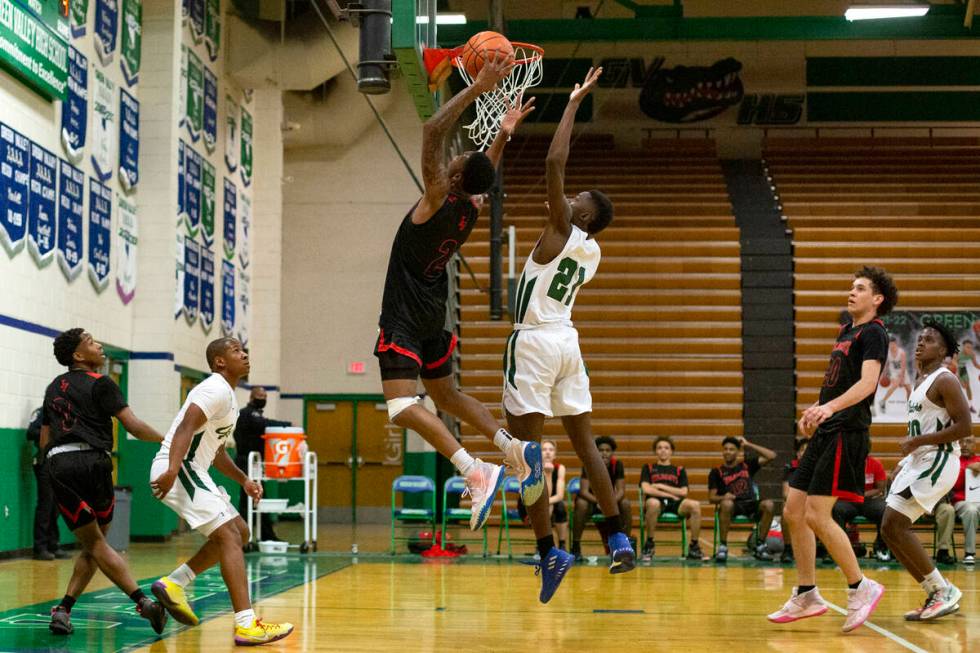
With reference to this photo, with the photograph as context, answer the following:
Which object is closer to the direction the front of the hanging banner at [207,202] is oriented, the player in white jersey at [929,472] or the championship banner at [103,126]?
the player in white jersey

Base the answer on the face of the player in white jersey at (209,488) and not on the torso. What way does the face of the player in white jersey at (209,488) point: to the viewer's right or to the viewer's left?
to the viewer's right

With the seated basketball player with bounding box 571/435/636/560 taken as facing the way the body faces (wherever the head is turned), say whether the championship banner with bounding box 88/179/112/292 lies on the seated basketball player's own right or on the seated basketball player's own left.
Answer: on the seated basketball player's own right

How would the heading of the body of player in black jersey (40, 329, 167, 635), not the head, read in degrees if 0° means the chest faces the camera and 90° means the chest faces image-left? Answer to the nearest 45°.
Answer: approximately 225°

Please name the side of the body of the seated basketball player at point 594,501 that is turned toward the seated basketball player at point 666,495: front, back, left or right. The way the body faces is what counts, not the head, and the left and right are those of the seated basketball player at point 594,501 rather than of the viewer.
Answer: left

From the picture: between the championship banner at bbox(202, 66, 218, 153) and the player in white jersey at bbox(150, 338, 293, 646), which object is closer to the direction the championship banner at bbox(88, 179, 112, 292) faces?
the player in white jersey
